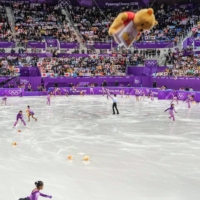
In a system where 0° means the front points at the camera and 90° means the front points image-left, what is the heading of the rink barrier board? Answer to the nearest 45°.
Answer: approximately 0°
